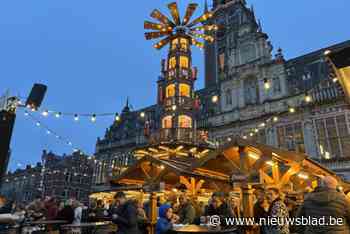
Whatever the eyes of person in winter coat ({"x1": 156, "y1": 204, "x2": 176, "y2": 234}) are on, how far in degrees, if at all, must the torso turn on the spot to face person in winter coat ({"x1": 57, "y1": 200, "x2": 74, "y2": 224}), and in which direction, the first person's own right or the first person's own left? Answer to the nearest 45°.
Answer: approximately 135° to the first person's own left

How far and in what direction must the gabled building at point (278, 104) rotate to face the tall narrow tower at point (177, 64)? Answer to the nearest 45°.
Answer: approximately 45° to its right

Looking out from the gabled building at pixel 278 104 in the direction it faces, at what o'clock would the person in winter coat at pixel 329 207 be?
The person in winter coat is roughly at 11 o'clock from the gabled building.

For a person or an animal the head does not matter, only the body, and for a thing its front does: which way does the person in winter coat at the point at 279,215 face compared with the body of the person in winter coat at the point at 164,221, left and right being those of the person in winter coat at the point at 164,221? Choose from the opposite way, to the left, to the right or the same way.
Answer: the opposite way
